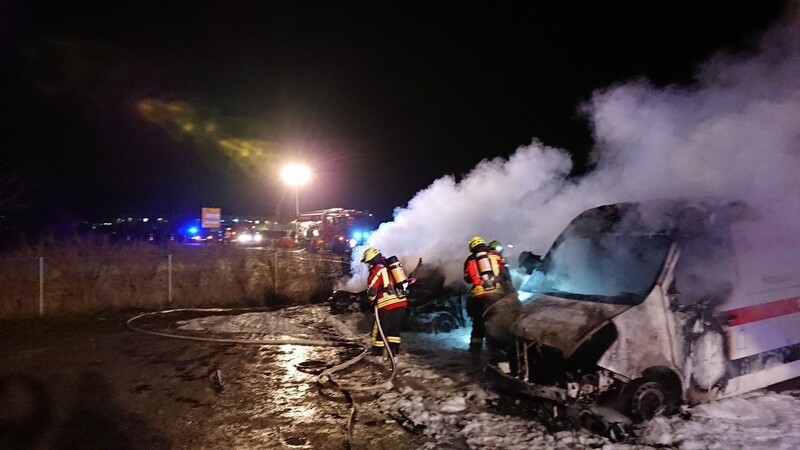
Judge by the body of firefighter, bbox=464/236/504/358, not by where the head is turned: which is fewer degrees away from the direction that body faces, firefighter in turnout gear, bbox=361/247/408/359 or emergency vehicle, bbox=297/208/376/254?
the emergency vehicle

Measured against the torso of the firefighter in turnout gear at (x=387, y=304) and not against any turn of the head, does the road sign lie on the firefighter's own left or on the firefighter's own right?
on the firefighter's own right

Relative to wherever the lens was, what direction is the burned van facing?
facing the viewer and to the left of the viewer

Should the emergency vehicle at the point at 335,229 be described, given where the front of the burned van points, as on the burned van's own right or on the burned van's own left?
on the burned van's own right

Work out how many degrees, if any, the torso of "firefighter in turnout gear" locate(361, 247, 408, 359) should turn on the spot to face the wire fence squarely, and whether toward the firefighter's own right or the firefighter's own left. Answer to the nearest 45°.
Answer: approximately 45° to the firefighter's own right

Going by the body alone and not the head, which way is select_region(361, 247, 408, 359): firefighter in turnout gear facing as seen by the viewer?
to the viewer's left

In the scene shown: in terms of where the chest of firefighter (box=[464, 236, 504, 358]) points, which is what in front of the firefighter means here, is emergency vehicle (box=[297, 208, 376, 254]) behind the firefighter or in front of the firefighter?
in front

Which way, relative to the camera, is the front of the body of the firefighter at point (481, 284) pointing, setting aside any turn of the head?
away from the camera

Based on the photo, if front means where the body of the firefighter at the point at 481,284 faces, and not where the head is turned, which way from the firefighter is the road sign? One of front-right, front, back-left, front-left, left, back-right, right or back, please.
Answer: front-left

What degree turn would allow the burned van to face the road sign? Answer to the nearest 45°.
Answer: approximately 90° to its right

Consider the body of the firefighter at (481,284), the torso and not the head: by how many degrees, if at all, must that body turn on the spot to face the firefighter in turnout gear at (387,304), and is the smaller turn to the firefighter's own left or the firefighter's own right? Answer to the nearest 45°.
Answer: approximately 90° to the firefighter's own left
